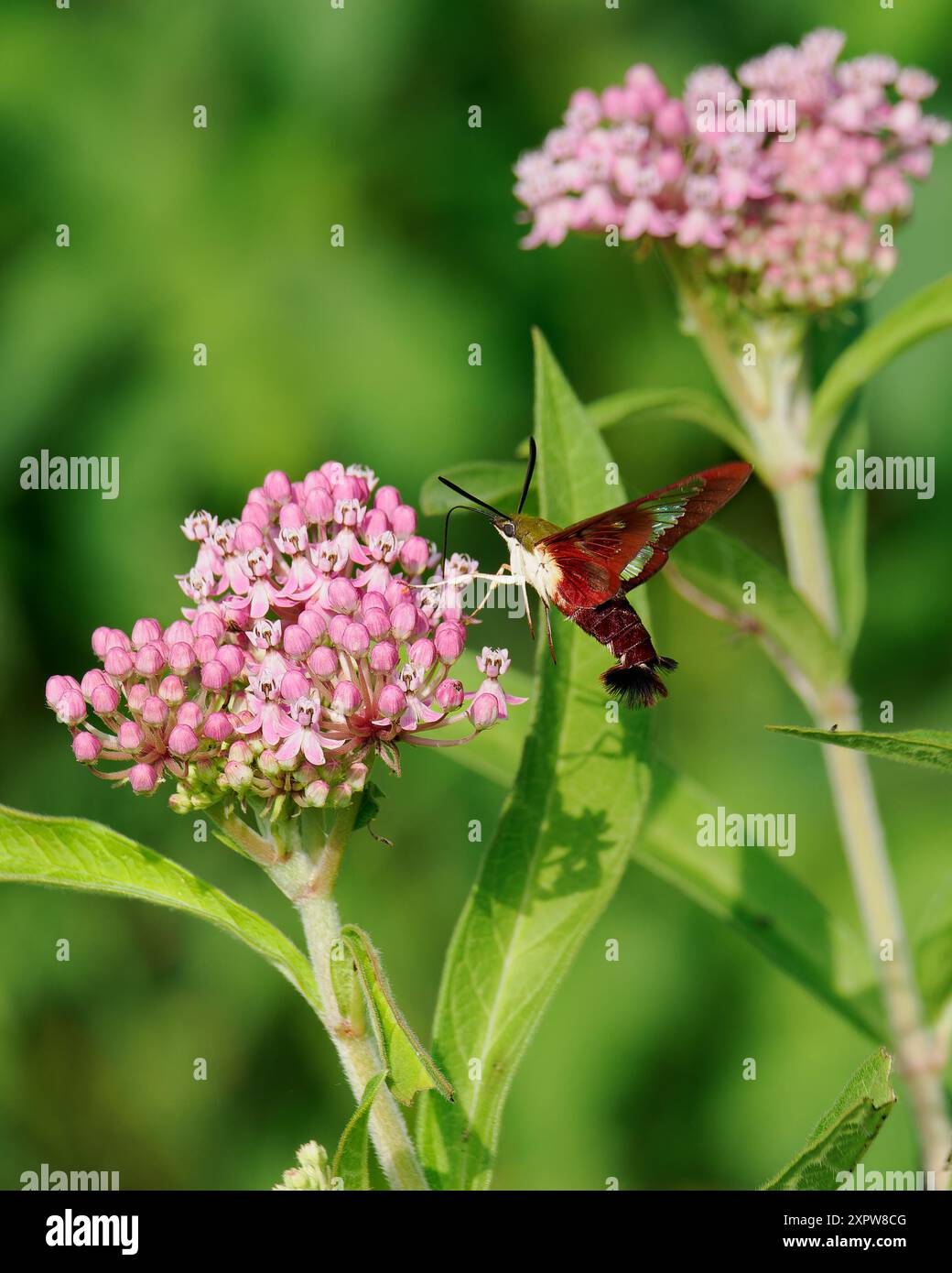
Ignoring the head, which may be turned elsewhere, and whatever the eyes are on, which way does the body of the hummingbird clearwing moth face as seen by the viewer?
to the viewer's left

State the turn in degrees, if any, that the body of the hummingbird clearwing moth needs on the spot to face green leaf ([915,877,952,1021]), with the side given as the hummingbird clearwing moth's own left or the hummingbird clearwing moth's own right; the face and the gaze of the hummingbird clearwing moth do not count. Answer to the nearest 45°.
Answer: approximately 135° to the hummingbird clearwing moth's own right

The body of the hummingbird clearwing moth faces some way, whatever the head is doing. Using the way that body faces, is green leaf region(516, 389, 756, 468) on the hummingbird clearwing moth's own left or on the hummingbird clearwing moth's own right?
on the hummingbird clearwing moth's own right

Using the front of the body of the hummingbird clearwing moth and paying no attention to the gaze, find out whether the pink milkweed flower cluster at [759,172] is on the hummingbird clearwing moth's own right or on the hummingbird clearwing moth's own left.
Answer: on the hummingbird clearwing moth's own right
